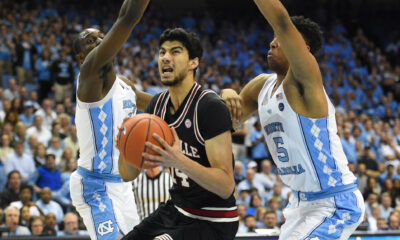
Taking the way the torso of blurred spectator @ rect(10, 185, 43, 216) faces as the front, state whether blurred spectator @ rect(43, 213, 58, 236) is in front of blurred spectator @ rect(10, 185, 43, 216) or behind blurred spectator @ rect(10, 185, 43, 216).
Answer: in front

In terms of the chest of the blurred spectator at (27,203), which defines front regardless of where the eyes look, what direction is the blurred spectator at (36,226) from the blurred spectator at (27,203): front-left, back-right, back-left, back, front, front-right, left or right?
front

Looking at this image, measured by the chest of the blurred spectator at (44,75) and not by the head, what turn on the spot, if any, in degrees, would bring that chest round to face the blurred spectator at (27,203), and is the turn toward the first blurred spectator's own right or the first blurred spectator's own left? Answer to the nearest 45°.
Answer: approximately 45° to the first blurred spectator's own right

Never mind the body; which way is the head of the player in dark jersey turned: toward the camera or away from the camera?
toward the camera

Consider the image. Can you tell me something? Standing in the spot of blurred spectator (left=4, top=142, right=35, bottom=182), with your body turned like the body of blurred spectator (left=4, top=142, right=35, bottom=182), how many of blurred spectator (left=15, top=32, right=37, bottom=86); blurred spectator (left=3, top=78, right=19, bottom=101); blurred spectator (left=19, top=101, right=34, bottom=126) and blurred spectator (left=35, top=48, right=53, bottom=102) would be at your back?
4

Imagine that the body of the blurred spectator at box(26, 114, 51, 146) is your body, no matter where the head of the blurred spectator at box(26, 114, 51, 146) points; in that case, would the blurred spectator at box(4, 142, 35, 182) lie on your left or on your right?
on your right

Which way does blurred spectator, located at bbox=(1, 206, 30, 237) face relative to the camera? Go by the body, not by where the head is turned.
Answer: toward the camera

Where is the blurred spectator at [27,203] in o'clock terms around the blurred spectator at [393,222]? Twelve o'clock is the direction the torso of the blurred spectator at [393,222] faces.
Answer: the blurred spectator at [27,203] is roughly at 2 o'clock from the blurred spectator at [393,222].

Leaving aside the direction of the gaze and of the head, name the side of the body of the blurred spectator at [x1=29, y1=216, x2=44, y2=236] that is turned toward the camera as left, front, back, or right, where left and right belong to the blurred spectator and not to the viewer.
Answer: front

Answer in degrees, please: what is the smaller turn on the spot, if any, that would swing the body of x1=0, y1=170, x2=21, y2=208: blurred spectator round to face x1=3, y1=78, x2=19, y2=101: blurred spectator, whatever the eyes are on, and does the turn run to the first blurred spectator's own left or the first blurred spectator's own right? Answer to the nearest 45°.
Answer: approximately 135° to the first blurred spectator's own left

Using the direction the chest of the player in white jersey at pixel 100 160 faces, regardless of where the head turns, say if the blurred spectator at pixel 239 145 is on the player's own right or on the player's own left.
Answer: on the player's own left
